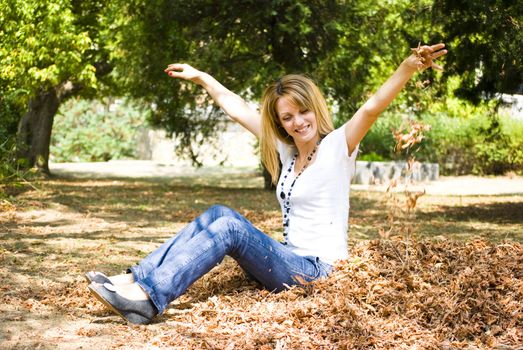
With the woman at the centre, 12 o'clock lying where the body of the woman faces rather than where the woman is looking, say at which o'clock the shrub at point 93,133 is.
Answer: The shrub is roughly at 4 o'clock from the woman.

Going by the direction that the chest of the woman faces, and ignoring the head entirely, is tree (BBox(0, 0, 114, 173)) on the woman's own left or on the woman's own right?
on the woman's own right

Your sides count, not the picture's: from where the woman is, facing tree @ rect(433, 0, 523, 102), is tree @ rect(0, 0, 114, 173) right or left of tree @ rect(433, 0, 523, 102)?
left

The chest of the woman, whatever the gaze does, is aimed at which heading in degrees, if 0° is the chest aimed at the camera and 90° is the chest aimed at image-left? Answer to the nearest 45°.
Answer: approximately 45°

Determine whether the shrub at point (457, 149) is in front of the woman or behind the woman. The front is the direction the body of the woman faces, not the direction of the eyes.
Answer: behind

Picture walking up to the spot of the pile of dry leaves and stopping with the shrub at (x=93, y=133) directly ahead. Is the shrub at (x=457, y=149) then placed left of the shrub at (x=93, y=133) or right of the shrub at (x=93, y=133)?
right

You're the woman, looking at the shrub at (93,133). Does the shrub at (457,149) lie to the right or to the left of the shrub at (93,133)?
right

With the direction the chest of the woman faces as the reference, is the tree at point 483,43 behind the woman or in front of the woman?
behind
